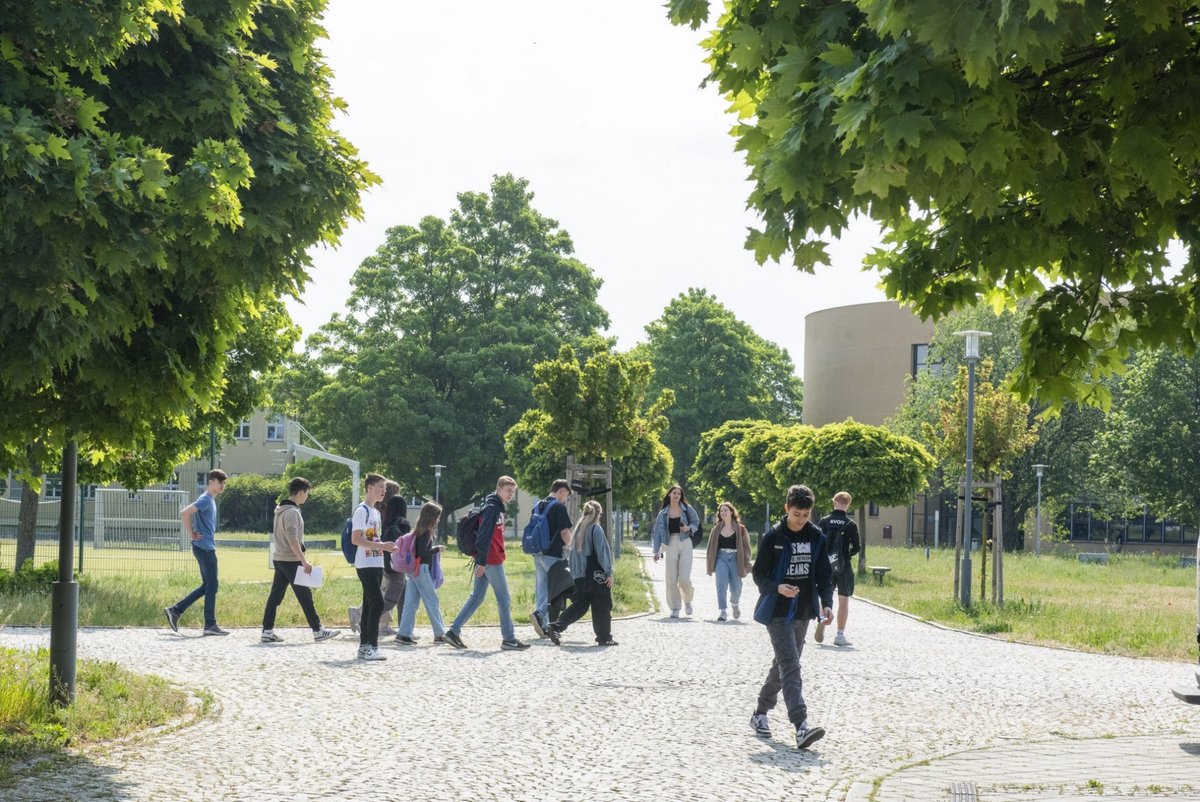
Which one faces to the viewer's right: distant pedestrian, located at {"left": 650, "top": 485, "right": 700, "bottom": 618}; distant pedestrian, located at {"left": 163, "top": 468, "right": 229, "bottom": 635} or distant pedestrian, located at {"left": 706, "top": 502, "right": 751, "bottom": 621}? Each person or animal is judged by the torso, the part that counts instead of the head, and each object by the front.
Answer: distant pedestrian, located at {"left": 163, "top": 468, "right": 229, "bottom": 635}

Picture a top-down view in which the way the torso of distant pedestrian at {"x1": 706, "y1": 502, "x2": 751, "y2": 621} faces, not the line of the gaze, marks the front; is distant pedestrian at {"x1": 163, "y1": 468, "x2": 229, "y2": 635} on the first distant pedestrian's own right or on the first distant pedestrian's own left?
on the first distant pedestrian's own right

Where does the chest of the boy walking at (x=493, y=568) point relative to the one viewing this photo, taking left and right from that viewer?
facing to the right of the viewer

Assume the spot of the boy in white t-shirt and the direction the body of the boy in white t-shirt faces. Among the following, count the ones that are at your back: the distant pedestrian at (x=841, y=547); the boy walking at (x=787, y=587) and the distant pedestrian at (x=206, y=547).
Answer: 1

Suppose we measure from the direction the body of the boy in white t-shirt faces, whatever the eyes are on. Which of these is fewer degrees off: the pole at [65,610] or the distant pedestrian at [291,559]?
the pole

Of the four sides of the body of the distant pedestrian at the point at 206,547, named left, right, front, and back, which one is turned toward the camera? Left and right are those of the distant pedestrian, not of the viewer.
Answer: right

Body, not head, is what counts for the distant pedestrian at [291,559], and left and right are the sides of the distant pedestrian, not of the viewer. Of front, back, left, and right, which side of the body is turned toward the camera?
right

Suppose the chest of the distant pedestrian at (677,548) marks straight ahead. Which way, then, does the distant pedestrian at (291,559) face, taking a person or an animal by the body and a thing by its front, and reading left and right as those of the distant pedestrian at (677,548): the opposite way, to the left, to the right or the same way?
to the left

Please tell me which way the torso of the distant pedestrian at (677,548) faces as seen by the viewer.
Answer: toward the camera

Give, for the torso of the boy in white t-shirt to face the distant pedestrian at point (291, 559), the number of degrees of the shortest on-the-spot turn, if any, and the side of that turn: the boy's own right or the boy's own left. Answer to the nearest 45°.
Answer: approximately 180°

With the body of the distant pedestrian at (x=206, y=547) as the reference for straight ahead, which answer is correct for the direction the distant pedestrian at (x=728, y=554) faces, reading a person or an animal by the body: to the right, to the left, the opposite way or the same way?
to the right

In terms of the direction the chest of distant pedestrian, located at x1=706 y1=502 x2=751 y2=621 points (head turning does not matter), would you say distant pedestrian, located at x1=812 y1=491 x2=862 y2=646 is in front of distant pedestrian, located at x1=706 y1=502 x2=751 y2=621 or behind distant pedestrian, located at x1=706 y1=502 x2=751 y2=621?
in front

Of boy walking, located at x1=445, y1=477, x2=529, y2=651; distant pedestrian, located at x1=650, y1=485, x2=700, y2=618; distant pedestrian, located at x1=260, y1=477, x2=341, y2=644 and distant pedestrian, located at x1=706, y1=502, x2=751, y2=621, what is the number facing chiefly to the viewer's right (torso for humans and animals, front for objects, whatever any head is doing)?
2
